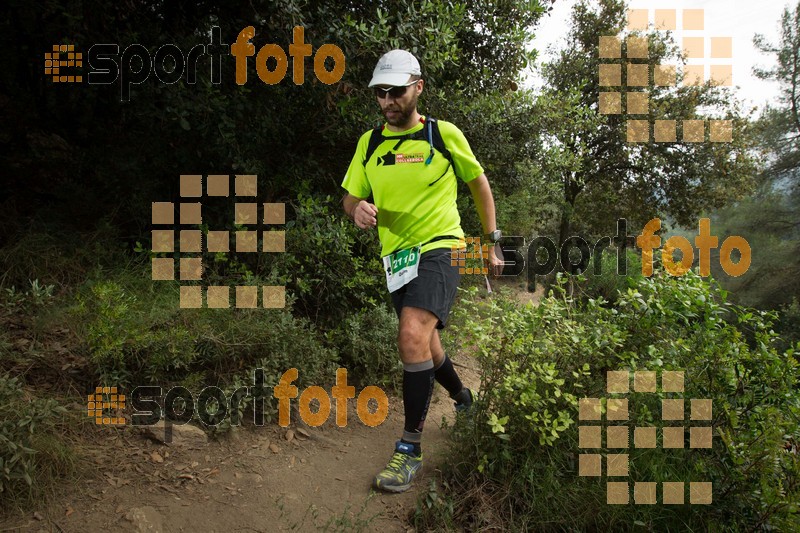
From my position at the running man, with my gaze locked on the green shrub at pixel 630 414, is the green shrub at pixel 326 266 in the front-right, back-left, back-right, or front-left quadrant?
back-left

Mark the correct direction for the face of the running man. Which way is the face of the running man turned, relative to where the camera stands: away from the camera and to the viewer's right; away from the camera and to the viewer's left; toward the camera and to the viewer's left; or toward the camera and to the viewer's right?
toward the camera and to the viewer's left

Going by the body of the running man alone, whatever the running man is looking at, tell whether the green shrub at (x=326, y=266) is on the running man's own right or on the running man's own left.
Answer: on the running man's own right

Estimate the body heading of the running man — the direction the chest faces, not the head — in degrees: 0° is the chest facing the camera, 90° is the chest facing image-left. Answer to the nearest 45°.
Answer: approximately 45°

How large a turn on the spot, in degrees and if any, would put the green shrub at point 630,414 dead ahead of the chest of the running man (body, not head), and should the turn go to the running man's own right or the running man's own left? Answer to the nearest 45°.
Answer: approximately 135° to the running man's own left
